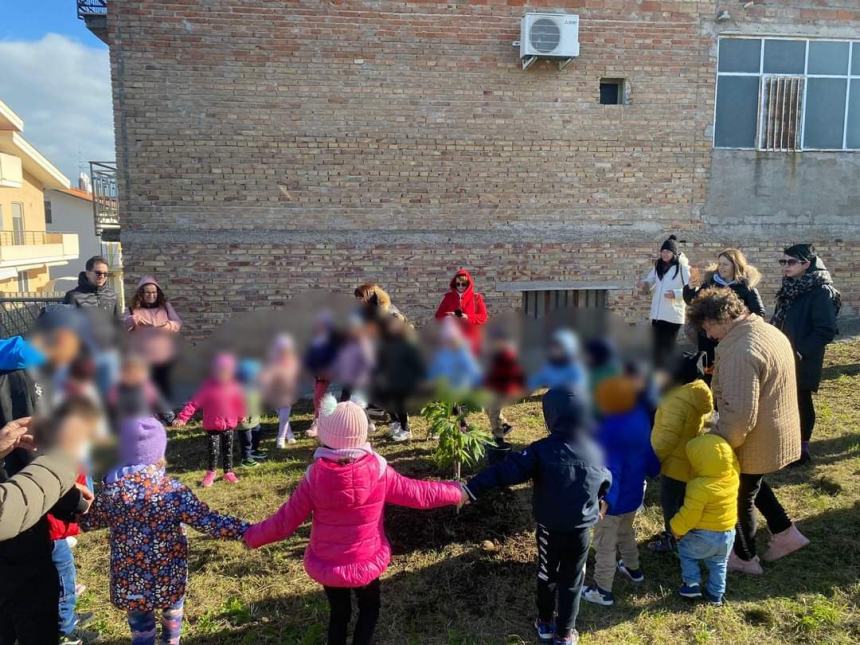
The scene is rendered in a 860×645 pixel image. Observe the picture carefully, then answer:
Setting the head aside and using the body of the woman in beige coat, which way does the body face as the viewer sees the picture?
to the viewer's left

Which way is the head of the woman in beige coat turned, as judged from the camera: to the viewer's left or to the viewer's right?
to the viewer's left

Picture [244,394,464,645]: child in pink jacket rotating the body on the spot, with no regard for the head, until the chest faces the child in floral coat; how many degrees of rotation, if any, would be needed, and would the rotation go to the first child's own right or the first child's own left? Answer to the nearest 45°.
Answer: approximately 90° to the first child's own left

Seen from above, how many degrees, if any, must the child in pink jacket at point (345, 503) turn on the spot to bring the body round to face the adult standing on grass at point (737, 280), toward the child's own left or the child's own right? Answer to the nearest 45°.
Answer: approximately 45° to the child's own right

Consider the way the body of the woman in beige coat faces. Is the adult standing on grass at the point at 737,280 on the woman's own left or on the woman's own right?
on the woman's own right

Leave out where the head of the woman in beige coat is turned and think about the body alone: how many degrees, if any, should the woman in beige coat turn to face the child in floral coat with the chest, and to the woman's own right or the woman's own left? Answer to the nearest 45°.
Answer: approximately 45° to the woman's own left

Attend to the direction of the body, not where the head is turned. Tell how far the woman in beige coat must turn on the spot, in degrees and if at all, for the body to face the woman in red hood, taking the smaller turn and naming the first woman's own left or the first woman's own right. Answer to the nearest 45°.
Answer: approximately 45° to the first woman's own right

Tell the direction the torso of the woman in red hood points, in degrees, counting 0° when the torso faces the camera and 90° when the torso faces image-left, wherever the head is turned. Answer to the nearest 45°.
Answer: approximately 0°

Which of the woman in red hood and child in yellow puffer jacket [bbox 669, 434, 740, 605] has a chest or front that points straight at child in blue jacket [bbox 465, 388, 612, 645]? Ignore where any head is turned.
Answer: the woman in red hood

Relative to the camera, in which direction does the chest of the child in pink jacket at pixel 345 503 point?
away from the camera

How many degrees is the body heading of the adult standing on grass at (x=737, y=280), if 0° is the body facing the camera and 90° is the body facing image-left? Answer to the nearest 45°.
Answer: approximately 45°

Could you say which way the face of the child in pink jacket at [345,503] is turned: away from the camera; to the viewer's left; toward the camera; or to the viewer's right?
away from the camera

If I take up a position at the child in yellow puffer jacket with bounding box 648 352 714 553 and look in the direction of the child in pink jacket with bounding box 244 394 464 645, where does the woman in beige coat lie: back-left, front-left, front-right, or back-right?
back-left
